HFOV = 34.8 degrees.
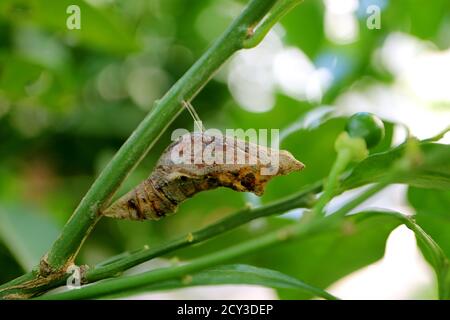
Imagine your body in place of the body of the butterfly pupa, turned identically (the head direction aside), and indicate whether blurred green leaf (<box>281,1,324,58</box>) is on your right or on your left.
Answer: on your left

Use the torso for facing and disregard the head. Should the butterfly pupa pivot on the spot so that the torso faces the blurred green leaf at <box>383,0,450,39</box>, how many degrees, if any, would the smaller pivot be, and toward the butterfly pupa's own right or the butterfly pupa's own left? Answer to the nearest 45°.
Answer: approximately 45° to the butterfly pupa's own left

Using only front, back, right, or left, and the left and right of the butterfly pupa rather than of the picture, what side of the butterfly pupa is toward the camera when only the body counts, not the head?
right
